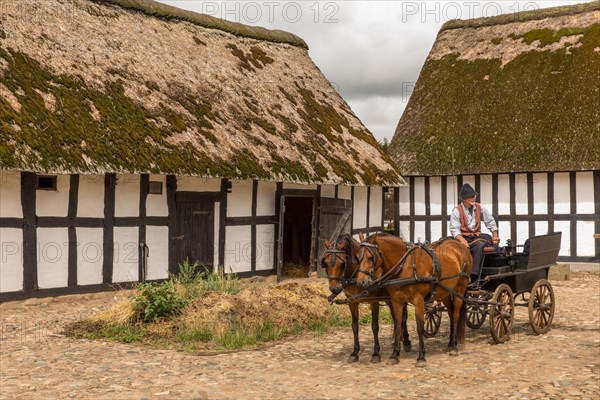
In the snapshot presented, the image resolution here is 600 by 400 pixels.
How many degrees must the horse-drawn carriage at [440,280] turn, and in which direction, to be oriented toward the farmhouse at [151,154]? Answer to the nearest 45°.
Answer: approximately 90° to its right

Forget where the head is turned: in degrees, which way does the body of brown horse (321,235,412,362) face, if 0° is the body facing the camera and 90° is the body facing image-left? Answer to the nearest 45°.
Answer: approximately 45°

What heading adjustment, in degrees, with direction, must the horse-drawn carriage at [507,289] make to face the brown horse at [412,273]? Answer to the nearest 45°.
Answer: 0° — it already faces it

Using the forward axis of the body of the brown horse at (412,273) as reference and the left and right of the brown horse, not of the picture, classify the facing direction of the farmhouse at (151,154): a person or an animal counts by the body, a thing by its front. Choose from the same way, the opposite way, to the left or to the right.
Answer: to the left

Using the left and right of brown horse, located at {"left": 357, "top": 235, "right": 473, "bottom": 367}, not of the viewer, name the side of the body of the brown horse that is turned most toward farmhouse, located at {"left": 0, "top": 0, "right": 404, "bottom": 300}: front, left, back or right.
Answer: right

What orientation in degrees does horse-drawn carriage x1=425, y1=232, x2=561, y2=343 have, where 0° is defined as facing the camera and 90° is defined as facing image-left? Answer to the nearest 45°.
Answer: approximately 45°
